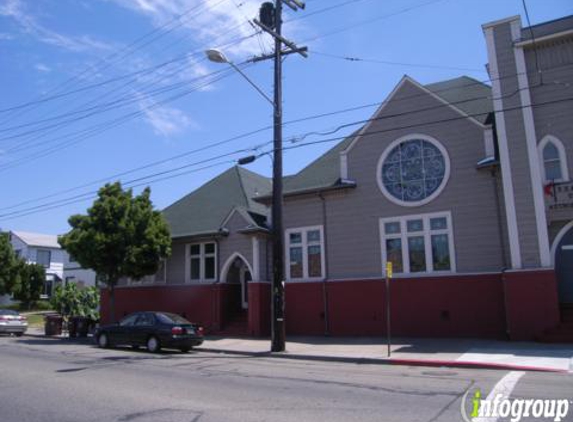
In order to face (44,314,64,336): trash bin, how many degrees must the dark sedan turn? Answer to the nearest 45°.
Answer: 0° — it already faces it

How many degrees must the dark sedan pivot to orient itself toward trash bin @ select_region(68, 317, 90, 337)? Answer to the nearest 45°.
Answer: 0° — it already faces it

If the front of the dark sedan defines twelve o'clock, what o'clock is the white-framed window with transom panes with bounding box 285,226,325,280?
The white-framed window with transom panes is roughly at 4 o'clock from the dark sedan.

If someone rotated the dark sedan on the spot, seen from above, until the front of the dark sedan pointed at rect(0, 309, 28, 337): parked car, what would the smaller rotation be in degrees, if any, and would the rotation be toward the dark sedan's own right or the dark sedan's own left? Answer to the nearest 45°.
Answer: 0° — it already faces it

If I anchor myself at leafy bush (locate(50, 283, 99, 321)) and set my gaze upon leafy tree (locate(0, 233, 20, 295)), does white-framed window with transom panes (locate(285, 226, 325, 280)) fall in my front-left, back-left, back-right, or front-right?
back-right

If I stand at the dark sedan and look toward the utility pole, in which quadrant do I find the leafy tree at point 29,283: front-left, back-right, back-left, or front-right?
back-left

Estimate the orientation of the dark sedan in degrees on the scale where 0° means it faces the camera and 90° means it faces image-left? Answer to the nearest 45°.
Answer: approximately 135°
